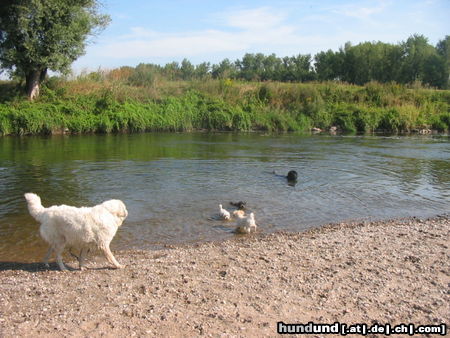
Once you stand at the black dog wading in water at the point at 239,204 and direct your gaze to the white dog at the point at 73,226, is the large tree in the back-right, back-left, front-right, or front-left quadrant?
back-right

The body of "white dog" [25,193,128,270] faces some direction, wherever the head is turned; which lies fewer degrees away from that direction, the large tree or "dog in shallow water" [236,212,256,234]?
the dog in shallow water

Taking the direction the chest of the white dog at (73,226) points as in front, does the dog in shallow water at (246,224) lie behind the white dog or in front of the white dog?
in front

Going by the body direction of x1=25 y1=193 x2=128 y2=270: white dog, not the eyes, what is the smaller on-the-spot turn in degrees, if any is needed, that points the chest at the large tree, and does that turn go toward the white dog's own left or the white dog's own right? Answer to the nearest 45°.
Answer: approximately 90° to the white dog's own left

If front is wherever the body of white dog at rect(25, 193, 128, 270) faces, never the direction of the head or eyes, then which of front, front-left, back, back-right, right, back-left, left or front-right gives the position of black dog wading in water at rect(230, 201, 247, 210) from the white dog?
front-left

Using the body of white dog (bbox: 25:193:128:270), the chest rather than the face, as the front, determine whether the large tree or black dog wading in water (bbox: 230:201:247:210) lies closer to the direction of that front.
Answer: the black dog wading in water

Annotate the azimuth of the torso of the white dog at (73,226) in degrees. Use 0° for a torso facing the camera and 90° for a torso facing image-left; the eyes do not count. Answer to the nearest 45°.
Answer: approximately 270°
